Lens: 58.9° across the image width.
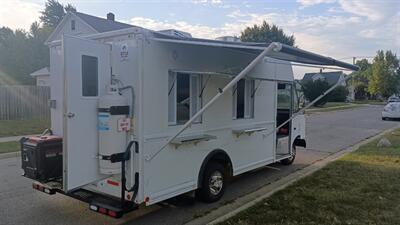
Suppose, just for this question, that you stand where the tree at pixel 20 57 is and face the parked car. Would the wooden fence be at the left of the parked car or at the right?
right

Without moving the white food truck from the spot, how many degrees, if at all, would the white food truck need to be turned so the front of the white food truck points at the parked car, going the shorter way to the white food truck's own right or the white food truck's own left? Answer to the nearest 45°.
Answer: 0° — it already faces it

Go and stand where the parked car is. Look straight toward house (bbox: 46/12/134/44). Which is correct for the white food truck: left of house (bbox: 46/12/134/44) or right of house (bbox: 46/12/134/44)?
left

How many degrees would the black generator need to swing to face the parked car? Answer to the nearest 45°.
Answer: approximately 180°

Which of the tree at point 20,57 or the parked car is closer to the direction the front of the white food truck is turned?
the parked car

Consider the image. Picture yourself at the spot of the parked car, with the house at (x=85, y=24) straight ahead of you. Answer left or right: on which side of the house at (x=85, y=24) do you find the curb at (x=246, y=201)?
left

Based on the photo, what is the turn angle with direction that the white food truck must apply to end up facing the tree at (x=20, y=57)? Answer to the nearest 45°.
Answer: approximately 90° to its left

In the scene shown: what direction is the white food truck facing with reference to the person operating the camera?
facing away from the viewer and to the right of the viewer

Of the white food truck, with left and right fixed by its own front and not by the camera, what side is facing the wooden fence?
left

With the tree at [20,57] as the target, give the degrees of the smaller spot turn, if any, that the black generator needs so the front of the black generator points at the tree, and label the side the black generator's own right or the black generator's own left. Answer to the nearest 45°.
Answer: approximately 135° to the black generator's own right

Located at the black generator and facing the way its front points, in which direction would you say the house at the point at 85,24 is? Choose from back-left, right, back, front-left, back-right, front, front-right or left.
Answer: back-right

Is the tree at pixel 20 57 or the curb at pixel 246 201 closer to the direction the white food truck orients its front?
the curb

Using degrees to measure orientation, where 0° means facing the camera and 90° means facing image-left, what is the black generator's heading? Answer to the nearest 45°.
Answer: approximately 45°
